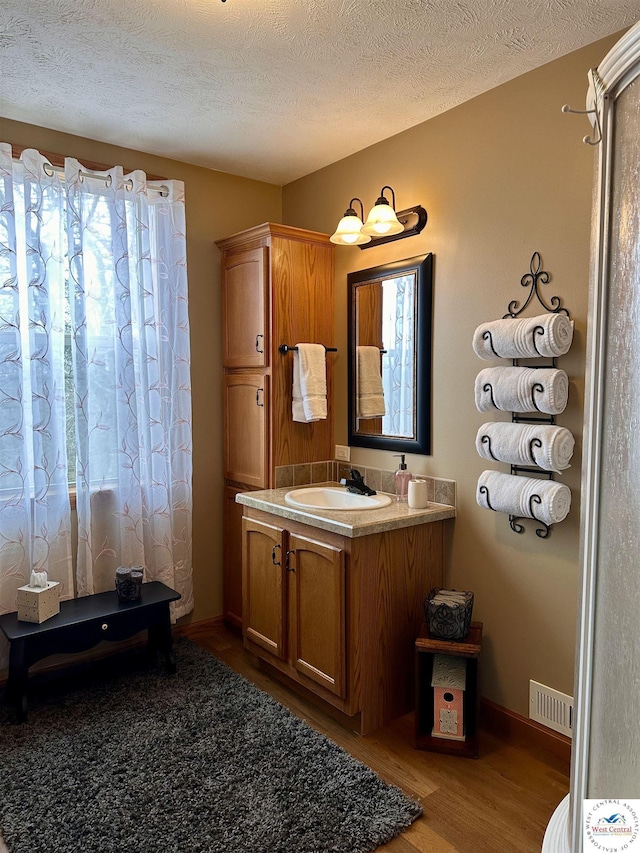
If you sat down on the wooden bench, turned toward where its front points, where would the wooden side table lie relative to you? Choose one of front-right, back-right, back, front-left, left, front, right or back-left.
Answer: front

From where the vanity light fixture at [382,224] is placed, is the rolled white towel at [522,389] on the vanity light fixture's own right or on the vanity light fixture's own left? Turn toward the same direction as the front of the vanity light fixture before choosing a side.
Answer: on the vanity light fixture's own left

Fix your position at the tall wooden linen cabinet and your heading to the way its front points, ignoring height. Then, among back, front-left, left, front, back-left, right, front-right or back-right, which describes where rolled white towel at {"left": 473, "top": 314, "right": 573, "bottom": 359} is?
left

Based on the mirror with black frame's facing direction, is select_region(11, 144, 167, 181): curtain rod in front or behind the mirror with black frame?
in front

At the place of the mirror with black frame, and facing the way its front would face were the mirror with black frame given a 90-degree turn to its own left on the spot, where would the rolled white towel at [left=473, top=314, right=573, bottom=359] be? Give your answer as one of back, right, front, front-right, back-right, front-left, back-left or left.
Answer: front

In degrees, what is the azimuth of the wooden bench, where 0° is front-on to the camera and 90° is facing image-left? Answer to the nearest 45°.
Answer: approximately 315°

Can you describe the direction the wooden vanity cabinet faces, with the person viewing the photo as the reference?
facing the viewer and to the left of the viewer

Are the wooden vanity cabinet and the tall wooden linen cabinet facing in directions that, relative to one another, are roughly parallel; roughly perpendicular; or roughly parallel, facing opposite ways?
roughly parallel

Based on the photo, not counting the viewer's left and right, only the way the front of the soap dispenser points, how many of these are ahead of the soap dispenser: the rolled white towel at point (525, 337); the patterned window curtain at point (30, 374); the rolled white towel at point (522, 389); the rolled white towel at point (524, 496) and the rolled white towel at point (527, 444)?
1

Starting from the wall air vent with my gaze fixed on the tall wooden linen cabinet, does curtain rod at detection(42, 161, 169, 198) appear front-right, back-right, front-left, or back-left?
front-left

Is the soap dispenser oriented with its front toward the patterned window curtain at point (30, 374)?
yes

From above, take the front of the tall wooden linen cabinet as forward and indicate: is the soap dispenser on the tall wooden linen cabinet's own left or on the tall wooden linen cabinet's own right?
on the tall wooden linen cabinet's own left
